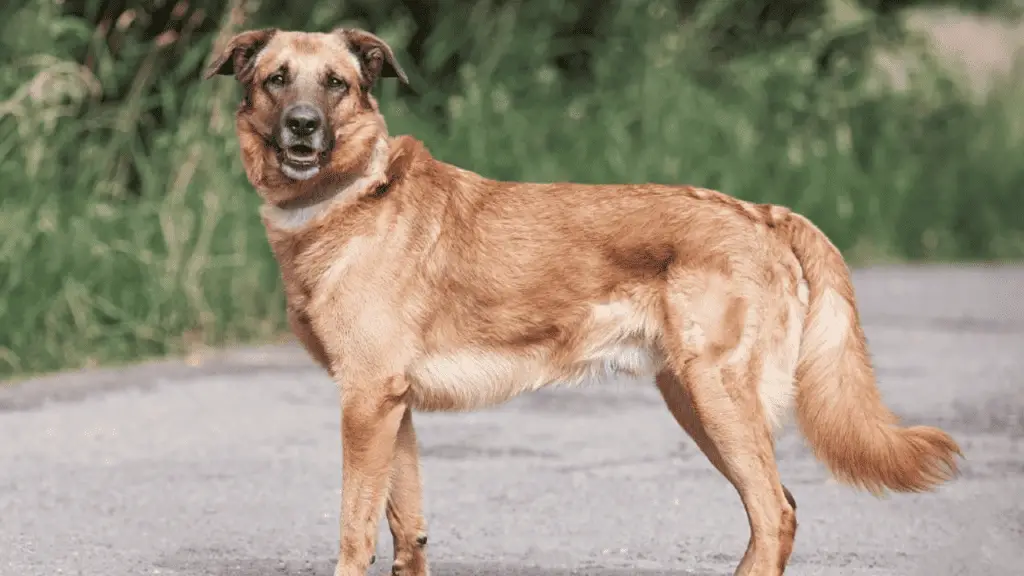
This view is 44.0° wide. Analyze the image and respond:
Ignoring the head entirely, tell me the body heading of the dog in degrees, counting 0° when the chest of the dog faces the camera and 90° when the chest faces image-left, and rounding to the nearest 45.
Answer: approximately 90°
